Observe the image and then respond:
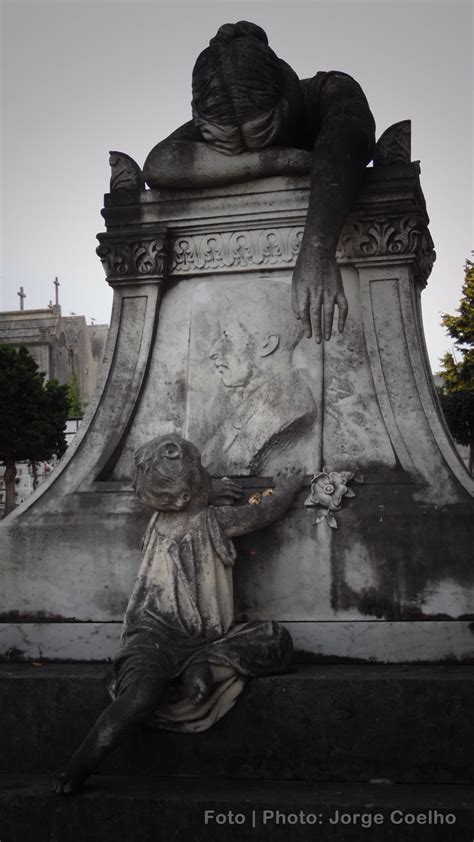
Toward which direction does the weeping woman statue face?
toward the camera

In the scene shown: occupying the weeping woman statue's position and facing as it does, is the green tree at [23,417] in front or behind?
behind
